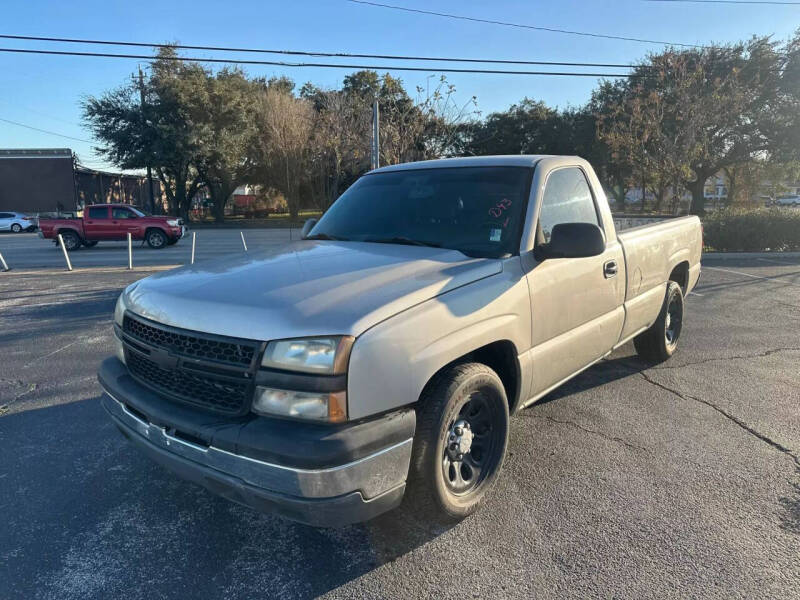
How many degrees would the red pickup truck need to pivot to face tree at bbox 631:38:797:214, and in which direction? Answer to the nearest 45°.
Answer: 0° — it already faces it

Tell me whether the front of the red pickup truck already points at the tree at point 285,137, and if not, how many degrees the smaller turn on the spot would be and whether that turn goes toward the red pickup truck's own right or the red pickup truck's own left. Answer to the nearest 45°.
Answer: approximately 45° to the red pickup truck's own left

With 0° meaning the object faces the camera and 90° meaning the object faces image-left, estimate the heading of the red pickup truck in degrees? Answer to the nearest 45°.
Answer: approximately 270°

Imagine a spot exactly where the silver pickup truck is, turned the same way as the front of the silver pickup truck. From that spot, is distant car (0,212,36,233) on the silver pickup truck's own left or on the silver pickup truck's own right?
on the silver pickup truck's own right

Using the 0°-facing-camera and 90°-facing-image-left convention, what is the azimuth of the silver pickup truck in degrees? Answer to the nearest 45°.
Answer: approximately 45°

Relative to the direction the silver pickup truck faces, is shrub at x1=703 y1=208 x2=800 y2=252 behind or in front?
behind

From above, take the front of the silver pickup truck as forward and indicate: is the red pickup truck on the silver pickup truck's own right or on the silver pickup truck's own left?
on the silver pickup truck's own right

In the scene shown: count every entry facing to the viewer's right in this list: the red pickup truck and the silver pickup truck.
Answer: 1

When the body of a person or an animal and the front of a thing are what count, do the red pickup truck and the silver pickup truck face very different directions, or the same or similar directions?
very different directions

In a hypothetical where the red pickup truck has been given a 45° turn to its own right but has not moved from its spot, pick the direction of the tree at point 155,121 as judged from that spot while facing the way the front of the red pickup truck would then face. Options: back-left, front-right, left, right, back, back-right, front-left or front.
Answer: back-left

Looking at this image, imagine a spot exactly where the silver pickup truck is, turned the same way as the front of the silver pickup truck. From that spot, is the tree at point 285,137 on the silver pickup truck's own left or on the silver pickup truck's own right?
on the silver pickup truck's own right
